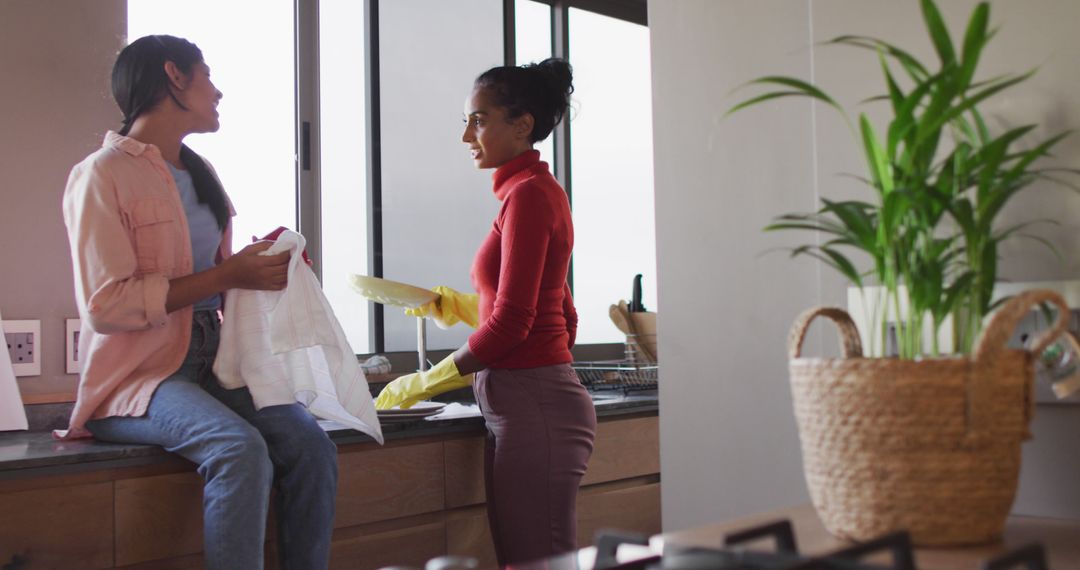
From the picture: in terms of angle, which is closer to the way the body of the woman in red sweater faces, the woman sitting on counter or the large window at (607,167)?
the woman sitting on counter

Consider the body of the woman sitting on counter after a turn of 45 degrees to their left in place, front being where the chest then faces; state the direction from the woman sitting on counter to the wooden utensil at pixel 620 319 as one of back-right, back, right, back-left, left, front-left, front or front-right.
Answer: front-left

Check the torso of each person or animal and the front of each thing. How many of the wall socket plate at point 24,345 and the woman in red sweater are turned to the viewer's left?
1

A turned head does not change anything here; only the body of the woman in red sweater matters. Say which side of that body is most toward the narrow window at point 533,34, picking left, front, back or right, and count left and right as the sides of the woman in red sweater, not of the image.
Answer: right

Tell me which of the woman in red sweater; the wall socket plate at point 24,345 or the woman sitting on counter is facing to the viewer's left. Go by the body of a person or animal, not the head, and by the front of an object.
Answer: the woman in red sweater

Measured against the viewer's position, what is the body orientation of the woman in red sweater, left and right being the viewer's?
facing to the left of the viewer

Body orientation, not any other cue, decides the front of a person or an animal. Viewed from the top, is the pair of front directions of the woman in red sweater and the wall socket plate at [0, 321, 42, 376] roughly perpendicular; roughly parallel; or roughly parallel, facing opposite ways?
roughly perpendicular

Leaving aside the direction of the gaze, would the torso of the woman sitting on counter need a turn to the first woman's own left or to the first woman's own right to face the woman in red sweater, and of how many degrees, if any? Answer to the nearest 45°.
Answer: approximately 45° to the first woman's own left

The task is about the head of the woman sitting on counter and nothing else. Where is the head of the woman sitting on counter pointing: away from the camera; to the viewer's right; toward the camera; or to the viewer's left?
to the viewer's right
